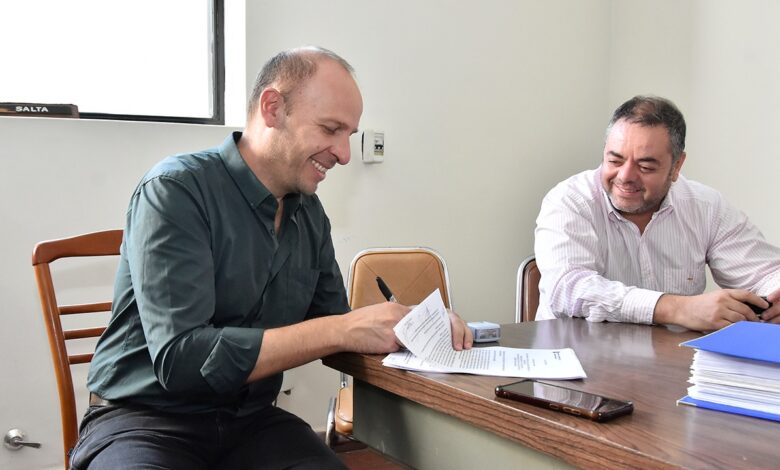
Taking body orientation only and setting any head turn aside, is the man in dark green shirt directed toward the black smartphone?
yes

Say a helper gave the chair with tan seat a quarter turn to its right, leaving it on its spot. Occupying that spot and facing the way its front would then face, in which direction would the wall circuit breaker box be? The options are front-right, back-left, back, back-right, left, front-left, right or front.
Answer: right

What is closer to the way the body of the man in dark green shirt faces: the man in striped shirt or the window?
the man in striped shirt

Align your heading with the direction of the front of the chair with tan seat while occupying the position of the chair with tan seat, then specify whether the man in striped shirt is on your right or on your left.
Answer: on your left

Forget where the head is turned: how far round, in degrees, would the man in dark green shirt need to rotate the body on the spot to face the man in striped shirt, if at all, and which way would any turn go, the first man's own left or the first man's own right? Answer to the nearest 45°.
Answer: approximately 90° to the first man's own left

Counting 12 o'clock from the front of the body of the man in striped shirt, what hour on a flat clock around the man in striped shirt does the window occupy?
The window is roughly at 3 o'clock from the man in striped shirt.

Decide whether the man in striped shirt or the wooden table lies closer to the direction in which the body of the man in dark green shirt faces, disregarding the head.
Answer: the wooden table

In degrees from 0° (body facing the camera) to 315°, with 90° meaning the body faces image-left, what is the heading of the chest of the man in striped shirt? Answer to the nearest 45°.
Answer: approximately 0°

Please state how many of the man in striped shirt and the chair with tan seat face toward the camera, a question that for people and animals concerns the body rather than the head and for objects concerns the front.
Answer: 2
